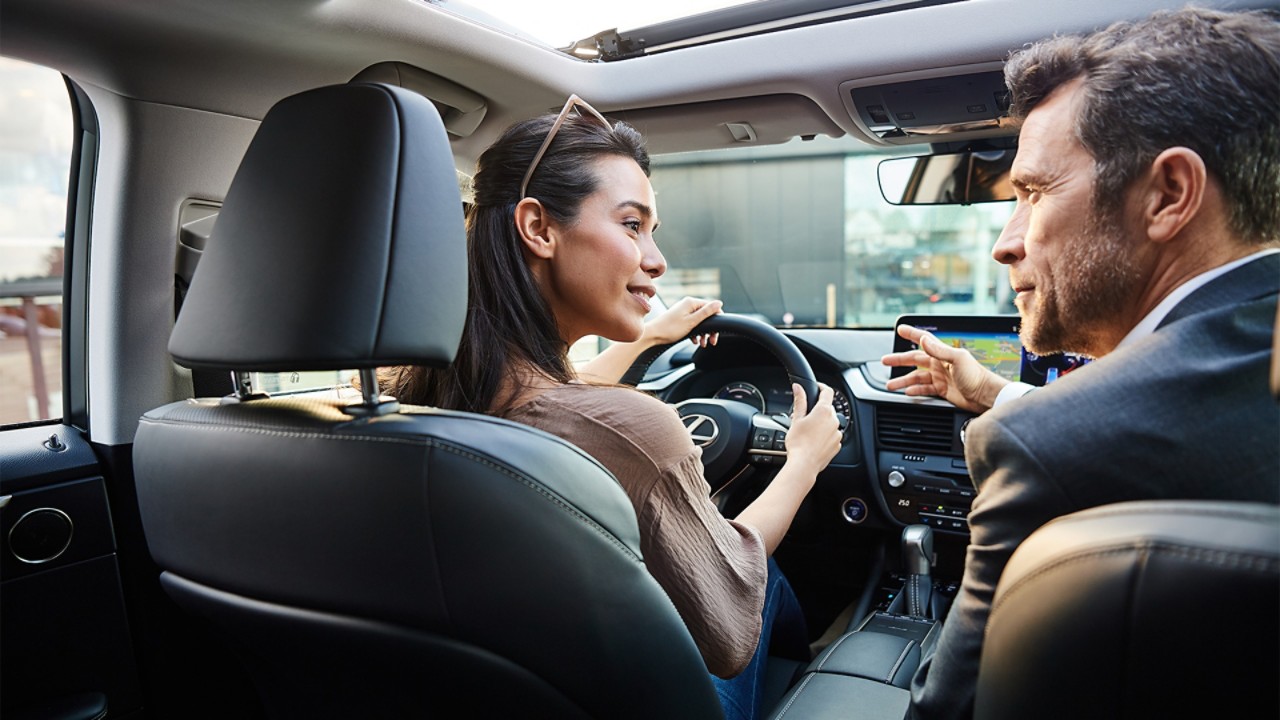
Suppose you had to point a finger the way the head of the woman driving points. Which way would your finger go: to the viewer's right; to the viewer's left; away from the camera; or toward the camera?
to the viewer's right

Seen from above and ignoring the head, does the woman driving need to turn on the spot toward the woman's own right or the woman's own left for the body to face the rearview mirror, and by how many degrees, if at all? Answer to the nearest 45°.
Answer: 0° — they already face it

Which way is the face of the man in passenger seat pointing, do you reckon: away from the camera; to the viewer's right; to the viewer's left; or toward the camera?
to the viewer's left

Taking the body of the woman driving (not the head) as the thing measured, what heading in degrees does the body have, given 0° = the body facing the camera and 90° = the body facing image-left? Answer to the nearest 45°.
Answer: approximately 225°

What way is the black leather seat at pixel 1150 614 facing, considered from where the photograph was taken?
facing away from the viewer

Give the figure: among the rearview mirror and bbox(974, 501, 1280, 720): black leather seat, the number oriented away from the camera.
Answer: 1

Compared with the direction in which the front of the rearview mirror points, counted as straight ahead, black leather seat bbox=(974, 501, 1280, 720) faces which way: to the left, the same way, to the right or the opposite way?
the opposite way

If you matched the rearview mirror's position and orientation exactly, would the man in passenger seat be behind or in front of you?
in front

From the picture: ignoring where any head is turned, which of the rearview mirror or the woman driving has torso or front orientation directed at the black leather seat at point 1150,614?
the rearview mirror

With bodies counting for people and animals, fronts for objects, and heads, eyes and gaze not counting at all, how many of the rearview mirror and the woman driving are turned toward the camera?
1

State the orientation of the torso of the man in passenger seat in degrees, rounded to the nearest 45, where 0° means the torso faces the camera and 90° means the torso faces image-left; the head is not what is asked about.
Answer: approximately 135°

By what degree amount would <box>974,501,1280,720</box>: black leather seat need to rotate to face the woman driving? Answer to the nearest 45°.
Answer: approximately 45° to its left
